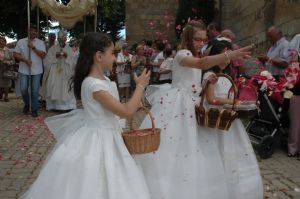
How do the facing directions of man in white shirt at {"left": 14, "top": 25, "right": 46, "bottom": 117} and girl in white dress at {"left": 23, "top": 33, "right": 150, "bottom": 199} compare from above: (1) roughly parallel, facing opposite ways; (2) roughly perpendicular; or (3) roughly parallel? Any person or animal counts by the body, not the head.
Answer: roughly perpendicular

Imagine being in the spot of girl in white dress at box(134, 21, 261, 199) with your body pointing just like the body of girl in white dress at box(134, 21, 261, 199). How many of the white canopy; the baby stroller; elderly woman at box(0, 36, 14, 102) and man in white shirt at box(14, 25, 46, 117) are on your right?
0

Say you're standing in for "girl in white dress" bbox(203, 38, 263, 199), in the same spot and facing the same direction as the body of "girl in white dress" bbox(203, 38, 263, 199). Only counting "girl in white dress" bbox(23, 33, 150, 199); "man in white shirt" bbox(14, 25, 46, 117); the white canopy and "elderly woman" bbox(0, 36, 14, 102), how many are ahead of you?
0

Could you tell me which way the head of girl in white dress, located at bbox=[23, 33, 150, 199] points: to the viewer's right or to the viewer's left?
to the viewer's right

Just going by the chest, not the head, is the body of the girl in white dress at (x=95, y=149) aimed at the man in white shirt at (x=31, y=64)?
no

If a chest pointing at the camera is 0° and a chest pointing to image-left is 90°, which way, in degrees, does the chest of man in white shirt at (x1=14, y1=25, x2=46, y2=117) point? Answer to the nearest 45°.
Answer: approximately 0°

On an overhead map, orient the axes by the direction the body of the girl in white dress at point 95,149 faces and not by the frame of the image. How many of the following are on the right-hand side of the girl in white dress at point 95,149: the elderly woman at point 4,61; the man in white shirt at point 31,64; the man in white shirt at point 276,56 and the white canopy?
0

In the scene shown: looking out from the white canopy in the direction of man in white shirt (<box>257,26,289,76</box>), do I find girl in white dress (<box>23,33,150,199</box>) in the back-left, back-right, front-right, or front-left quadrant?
front-right

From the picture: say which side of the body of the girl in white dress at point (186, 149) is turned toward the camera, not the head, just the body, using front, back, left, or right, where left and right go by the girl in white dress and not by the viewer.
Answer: right

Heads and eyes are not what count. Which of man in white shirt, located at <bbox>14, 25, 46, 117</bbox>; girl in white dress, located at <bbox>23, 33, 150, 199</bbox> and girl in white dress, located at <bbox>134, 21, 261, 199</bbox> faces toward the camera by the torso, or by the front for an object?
the man in white shirt

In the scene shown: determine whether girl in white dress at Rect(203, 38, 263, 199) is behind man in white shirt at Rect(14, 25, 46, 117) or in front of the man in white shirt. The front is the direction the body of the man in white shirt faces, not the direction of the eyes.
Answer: in front
